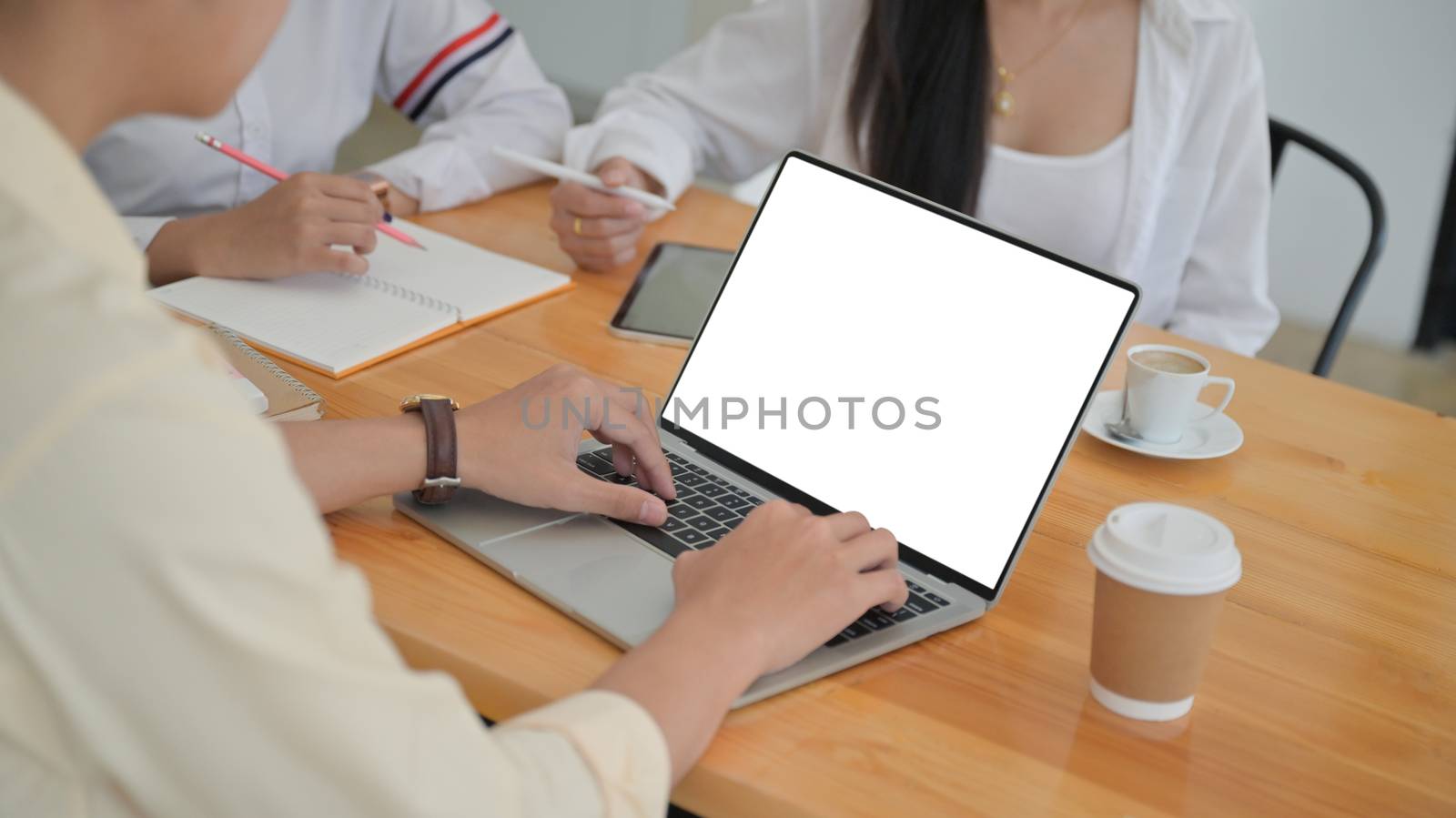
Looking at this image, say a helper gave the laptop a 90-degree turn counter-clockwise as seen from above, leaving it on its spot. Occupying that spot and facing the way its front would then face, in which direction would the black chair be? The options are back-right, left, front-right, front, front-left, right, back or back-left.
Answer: left

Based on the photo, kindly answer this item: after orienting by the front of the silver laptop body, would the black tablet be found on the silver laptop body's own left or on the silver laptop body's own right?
on the silver laptop body's own right

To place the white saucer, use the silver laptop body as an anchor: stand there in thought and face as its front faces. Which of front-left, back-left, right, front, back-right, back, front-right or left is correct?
back

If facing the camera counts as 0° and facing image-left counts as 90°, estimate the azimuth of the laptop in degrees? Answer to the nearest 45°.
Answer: approximately 45°

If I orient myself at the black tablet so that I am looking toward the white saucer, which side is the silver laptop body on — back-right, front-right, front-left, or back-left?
front-right

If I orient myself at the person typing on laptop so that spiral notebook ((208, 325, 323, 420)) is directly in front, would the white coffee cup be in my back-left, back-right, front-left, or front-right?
front-right

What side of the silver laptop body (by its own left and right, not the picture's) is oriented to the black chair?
back

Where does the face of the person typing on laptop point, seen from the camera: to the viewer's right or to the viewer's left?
to the viewer's right
